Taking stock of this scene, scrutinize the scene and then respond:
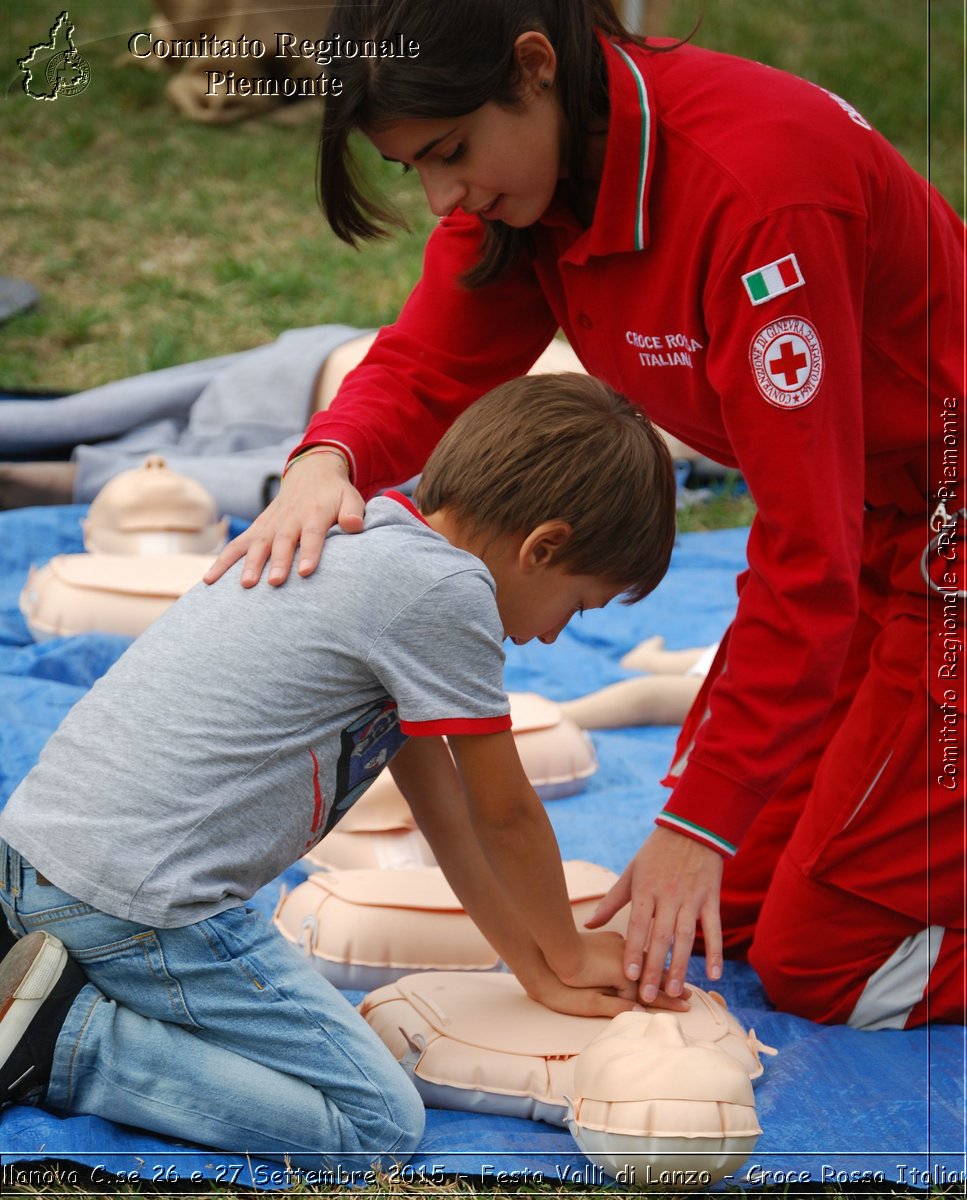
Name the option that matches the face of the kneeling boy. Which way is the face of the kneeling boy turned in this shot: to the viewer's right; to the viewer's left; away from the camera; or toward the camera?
to the viewer's right

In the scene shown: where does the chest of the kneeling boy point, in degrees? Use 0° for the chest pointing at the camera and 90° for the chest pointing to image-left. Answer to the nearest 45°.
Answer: approximately 270°
